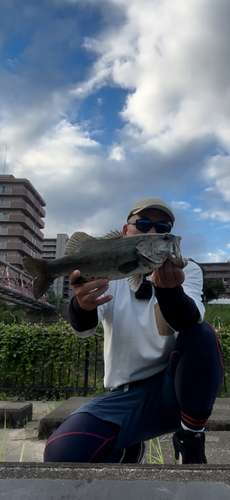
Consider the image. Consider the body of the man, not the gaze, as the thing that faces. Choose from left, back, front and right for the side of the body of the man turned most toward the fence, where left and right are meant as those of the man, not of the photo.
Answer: back

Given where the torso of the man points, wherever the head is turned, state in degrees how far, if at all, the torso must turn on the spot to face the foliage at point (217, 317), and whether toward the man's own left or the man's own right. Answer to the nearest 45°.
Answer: approximately 180°

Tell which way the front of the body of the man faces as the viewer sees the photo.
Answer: toward the camera

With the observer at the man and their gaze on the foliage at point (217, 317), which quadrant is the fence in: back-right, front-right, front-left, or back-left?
front-left

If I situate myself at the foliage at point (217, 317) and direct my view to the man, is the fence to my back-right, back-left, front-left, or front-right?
front-right

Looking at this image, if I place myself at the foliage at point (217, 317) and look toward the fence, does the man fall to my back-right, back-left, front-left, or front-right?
front-left

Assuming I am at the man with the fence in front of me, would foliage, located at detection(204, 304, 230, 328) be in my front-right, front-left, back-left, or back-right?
front-right

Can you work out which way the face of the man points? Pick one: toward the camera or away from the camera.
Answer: toward the camera
